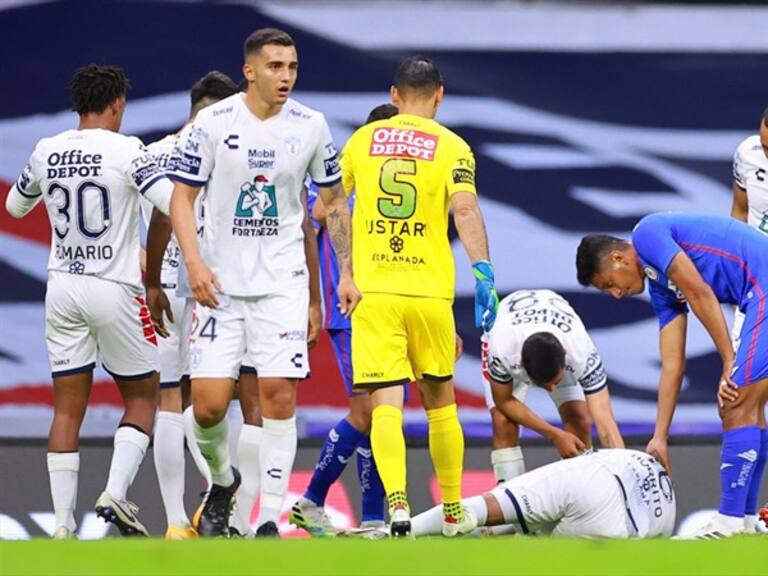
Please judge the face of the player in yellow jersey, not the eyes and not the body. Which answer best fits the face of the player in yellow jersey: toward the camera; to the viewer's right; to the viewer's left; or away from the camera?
away from the camera

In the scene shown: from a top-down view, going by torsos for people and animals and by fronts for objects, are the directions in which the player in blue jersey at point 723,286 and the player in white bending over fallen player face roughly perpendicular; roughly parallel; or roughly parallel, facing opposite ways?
roughly perpendicular

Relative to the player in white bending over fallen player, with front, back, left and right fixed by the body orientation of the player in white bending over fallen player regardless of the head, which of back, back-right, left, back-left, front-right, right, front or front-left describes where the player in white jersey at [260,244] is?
front-right

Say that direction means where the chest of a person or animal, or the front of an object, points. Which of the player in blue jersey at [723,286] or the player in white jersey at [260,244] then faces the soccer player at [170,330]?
the player in blue jersey

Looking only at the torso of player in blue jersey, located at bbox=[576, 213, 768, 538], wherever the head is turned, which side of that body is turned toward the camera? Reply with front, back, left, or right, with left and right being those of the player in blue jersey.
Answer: left

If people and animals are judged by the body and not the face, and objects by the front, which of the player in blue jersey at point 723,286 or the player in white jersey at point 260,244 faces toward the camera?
the player in white jersey

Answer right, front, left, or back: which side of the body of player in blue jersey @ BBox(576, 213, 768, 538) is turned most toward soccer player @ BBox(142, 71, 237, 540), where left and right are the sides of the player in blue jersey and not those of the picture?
front

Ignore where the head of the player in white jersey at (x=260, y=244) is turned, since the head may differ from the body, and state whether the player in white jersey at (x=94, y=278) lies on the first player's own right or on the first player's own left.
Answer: on the first player's own right

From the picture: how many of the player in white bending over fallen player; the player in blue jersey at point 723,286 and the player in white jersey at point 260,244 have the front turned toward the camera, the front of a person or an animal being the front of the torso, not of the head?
2

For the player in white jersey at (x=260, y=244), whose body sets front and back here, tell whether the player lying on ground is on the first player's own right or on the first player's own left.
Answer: on the first player's own left

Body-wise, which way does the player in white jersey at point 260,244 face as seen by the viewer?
toward the camera

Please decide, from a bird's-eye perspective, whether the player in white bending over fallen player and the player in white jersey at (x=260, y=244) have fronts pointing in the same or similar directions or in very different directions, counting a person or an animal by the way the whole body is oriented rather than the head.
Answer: same or similar directions

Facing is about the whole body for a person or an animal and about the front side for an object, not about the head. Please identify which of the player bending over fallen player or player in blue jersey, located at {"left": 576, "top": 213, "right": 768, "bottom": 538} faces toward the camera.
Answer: the player bending over fallen player
